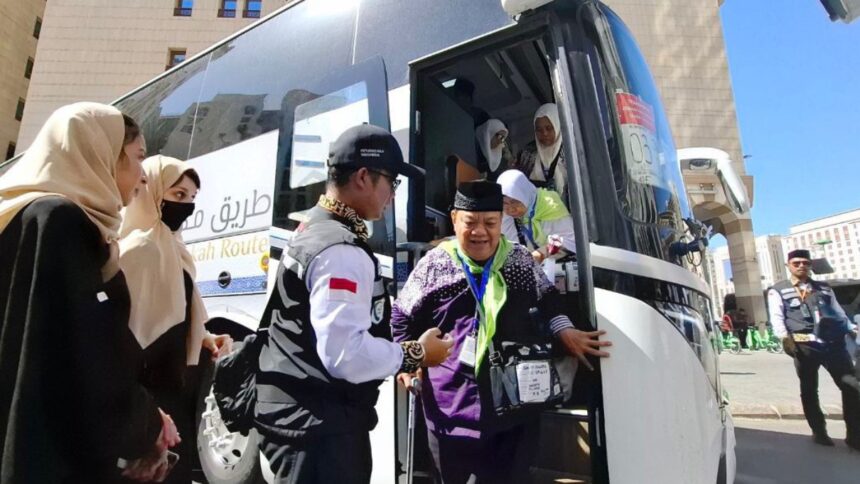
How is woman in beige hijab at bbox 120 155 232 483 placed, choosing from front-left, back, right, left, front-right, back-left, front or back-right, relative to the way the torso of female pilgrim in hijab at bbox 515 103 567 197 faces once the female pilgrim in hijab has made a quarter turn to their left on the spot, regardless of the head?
back-right

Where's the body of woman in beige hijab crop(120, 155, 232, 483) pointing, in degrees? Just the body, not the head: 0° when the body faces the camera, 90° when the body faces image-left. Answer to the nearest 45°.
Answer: approximately 315°

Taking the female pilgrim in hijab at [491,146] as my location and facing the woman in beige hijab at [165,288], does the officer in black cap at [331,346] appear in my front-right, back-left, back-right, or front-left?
front-left

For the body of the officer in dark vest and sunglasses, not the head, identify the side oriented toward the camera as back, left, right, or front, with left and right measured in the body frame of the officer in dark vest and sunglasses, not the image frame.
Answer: front

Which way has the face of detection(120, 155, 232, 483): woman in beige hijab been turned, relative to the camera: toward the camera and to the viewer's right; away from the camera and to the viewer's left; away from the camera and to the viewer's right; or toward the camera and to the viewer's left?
toward the camera and to the viewer's right

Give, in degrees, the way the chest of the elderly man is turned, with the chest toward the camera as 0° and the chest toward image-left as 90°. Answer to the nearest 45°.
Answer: approximately 0°

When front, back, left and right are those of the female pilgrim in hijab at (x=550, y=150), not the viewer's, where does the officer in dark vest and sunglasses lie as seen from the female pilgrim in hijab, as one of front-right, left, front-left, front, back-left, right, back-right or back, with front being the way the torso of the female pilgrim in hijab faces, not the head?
back-left

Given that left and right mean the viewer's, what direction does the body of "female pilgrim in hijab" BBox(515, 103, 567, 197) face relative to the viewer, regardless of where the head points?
facing the viewer

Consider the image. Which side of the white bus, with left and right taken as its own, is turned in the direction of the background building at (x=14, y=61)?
back

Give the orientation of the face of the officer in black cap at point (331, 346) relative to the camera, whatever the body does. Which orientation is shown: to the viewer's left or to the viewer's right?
to the viewer's right

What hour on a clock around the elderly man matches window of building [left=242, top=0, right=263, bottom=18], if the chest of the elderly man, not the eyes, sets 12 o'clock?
The window of building is roughly at 5 o'clock from the elderly man.

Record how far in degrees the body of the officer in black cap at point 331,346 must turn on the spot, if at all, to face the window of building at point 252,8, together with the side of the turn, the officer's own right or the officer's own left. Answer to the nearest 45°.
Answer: approximately 90° to the officer's own left

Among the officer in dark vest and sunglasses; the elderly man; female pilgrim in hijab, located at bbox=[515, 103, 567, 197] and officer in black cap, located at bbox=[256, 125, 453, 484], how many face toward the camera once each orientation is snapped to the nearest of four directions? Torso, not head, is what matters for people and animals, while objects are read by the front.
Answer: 3

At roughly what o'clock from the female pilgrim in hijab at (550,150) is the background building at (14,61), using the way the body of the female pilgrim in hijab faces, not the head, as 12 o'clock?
The background building is roughly at 4 o'clock from the female pilgrim in hijab.

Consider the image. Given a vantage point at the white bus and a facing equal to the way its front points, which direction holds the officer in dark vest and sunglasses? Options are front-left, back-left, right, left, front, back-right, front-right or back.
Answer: left

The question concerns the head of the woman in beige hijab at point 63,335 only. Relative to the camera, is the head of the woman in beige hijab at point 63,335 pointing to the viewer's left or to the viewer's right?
to the viewer's right

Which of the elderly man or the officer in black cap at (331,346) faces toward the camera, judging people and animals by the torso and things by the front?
the elderly man

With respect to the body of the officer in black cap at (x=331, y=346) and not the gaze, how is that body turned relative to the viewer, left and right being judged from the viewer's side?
facing to the right of the viewer
